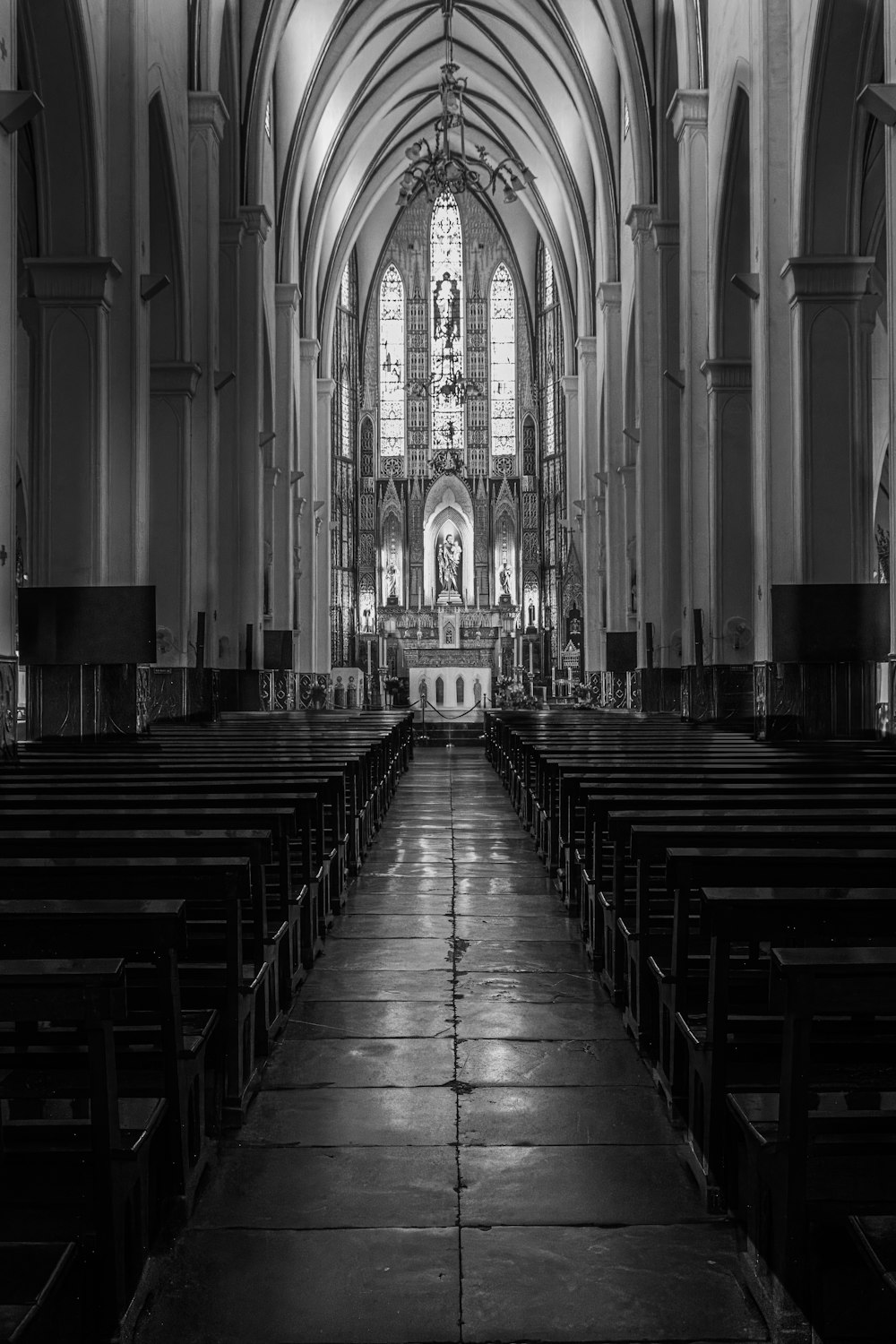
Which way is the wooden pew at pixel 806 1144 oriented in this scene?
away from the camera

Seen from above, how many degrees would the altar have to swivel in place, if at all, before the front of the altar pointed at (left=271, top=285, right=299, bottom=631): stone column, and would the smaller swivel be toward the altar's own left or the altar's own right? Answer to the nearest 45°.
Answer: approximately 45° to the altar's own right

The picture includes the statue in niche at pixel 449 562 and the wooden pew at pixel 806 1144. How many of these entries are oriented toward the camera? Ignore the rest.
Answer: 1

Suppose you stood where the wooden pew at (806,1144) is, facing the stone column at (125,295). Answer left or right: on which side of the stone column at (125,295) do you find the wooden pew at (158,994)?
left

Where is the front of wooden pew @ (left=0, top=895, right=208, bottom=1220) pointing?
away from the camera

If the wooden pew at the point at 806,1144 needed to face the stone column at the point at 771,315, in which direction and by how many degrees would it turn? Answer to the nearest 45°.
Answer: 0° — it already faces it

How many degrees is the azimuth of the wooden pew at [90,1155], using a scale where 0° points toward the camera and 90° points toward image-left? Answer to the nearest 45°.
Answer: approximately 180°

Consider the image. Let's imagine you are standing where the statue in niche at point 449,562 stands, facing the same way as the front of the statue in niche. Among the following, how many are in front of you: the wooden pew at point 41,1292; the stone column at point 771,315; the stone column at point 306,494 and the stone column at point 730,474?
4

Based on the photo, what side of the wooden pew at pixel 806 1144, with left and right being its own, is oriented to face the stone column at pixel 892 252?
front

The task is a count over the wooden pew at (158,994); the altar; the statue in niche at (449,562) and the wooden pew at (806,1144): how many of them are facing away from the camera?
2

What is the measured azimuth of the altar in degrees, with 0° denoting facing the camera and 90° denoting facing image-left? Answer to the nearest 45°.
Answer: approximately 0°

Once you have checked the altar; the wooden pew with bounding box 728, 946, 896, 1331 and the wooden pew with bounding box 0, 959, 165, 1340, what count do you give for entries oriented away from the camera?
2

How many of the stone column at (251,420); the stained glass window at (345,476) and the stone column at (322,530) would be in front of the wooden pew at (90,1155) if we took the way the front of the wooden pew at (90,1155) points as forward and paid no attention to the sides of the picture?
3

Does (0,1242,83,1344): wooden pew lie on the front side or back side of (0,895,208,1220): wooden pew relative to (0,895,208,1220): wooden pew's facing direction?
on the back side

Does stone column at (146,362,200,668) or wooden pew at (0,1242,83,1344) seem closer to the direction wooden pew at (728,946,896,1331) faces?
the stone column
